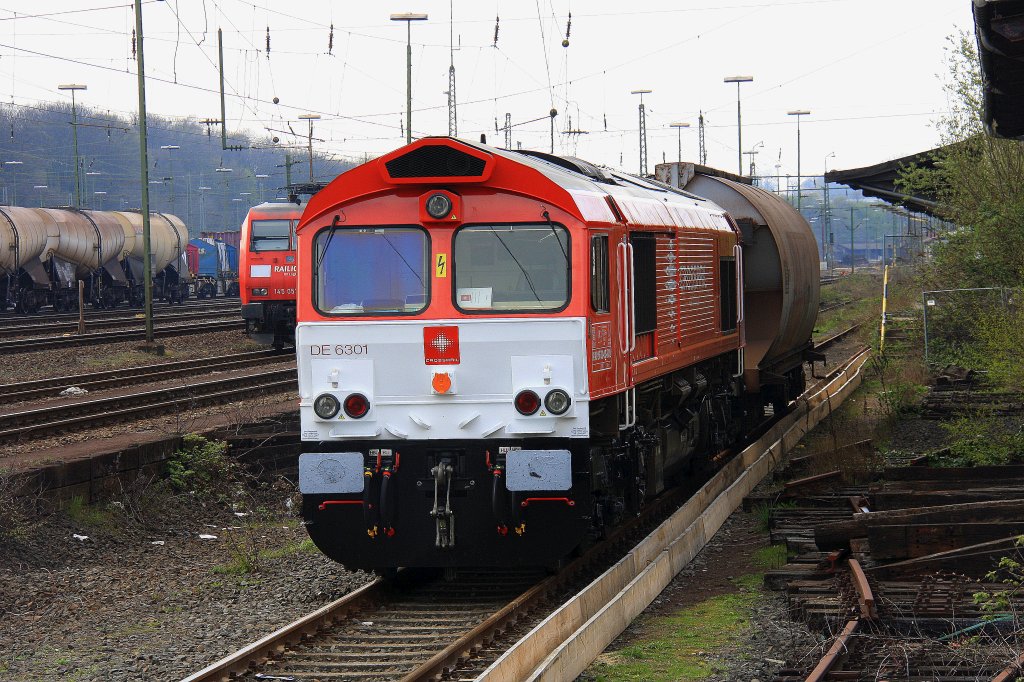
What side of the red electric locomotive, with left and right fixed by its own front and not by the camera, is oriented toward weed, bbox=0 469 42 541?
front

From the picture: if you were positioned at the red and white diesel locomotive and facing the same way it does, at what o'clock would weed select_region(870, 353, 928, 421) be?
The weed is roughly at 7 o'clock from the red and white diesel locomotive.

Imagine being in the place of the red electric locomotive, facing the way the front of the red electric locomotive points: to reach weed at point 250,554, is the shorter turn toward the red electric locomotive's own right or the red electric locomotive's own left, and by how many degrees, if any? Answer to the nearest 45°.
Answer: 0° — it already faces it

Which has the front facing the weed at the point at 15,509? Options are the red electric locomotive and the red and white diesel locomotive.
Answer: the red electric locomotive

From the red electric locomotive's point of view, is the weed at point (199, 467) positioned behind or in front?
in front

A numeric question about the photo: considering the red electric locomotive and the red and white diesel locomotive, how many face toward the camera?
2

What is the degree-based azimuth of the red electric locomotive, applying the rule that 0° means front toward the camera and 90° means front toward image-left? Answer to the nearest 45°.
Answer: approximately 0°

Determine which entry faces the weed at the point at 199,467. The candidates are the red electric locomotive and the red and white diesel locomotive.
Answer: the red electric locomotive

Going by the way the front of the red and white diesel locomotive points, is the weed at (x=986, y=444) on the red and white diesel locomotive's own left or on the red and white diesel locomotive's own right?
on the red and white diesel locomotive's own left

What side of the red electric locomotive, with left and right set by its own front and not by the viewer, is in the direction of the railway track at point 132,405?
front

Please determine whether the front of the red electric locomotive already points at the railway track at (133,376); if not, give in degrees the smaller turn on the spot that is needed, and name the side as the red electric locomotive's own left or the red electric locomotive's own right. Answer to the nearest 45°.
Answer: approximately 45° to the red electric locomotive's own right

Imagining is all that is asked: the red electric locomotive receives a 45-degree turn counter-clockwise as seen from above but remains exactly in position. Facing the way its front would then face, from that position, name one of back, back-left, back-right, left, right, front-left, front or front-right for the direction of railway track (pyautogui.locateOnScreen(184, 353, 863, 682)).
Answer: front-right
